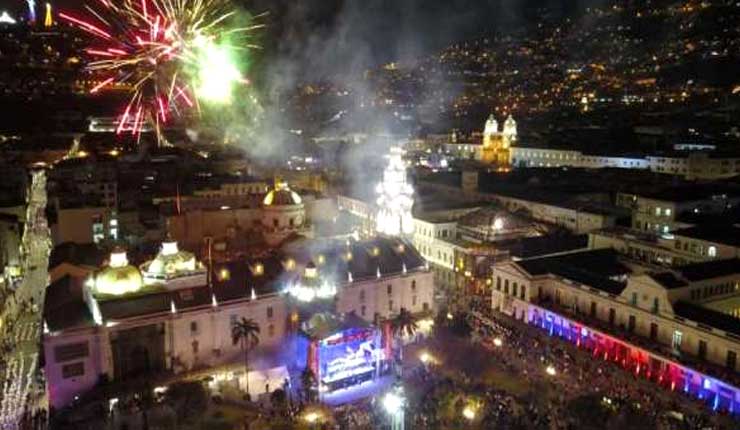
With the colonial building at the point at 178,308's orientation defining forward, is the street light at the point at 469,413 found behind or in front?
in front

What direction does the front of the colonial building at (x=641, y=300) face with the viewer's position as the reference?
facing the viewer and to the left of the viewer

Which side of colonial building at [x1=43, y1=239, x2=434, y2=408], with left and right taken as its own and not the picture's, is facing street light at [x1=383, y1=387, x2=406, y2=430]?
front

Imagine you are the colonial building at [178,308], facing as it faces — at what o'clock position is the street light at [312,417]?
The street light is roughly at 12 o'clock from the colonial building.

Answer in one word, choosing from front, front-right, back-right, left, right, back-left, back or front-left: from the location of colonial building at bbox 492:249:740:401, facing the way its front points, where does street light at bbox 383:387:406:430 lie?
front

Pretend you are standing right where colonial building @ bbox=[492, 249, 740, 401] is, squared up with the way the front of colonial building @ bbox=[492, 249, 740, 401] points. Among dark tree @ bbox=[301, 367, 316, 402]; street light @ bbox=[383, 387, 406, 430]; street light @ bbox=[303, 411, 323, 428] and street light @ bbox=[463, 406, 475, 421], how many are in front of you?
4

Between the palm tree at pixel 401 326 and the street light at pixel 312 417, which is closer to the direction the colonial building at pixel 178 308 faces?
the street light

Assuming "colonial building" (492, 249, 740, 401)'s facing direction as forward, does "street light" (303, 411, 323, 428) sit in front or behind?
in front

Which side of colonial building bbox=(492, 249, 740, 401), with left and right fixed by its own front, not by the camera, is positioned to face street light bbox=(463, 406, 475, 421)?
front

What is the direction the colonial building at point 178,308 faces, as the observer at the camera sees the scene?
facing the viewer and to the right of the viewer

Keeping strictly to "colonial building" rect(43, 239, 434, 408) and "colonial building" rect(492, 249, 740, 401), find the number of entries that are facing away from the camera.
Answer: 0
